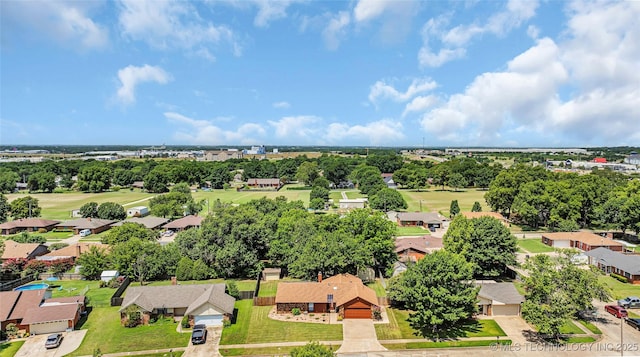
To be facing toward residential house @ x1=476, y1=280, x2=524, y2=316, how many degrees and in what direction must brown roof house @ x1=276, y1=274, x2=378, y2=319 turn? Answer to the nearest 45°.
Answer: approximately 90° to its left

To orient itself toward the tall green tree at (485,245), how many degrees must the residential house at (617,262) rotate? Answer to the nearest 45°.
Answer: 0° — it already faces it

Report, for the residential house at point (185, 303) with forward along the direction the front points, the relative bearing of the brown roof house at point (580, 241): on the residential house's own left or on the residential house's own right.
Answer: on the residential house's own left

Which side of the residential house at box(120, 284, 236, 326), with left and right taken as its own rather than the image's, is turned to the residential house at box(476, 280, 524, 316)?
left

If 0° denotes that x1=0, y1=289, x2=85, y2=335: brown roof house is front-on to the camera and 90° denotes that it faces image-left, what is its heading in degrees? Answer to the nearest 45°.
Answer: approximately 0°

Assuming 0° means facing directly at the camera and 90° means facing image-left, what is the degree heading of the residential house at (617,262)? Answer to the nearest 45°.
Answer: approximately 45°

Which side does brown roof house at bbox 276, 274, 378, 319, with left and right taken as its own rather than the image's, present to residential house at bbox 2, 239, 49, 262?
right

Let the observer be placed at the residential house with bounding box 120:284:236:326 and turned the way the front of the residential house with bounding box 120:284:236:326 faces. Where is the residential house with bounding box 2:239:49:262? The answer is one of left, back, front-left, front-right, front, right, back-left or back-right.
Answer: back-right

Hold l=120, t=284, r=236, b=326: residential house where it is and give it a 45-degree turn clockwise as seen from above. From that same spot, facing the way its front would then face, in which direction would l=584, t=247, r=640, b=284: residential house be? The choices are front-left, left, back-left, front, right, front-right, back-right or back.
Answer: back-left
